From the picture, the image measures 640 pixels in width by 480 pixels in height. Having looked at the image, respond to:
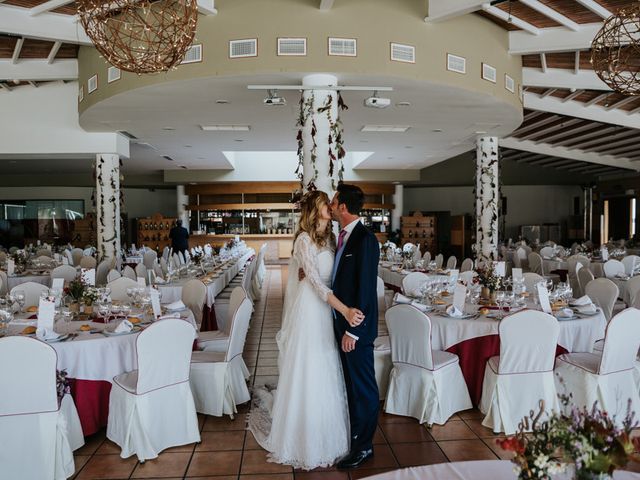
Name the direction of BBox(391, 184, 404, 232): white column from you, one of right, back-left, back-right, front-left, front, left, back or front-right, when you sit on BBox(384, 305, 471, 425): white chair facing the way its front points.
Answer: front-left

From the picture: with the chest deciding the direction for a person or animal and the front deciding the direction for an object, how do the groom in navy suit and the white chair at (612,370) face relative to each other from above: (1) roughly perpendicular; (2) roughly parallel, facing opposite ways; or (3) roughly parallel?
roughly perpendicular

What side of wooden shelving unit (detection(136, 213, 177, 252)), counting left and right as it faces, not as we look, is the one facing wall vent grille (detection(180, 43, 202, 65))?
front

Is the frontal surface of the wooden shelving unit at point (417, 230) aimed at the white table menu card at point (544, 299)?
yes

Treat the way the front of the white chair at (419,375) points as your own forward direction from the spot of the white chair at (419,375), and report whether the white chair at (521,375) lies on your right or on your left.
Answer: on your right

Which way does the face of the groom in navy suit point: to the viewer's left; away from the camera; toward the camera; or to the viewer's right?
to the viewer's left

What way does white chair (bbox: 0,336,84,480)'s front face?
away from the camera

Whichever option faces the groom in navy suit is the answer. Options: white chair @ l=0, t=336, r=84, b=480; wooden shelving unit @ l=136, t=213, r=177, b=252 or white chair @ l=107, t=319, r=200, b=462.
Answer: the wooden shelving unit

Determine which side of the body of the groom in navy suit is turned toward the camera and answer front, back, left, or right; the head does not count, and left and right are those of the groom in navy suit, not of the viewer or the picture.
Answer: left

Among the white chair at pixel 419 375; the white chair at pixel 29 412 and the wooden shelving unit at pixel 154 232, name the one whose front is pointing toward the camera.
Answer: the wooden shelving unit

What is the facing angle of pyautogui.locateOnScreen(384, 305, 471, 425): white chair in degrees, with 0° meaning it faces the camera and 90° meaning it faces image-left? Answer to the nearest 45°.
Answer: approximately 225°

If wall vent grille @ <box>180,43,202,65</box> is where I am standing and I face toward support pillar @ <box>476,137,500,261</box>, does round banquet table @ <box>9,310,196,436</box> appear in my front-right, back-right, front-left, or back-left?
back-right

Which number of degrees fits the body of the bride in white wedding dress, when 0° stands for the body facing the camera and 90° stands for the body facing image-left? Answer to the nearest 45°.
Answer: approximately 270°

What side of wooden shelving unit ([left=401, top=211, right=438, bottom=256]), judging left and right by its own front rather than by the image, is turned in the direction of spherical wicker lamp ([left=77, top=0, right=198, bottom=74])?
front

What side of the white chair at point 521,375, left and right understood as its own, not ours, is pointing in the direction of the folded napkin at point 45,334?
left

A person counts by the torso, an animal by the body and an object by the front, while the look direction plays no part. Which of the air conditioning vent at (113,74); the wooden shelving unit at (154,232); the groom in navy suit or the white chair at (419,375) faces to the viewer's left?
the groom in navy suit

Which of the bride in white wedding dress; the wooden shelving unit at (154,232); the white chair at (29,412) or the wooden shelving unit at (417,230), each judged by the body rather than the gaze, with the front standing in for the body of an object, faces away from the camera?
the white chair
